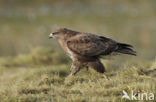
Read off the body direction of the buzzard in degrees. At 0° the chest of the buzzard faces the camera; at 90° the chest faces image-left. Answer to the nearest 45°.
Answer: approximately 90°
